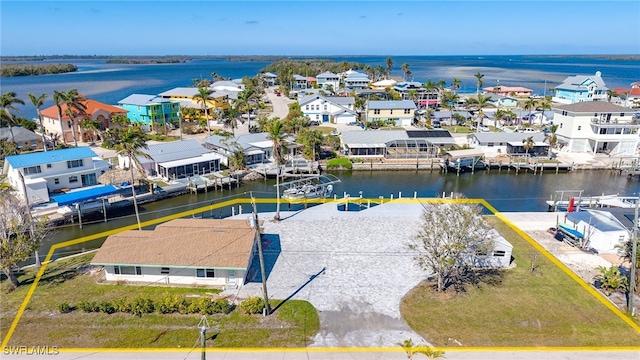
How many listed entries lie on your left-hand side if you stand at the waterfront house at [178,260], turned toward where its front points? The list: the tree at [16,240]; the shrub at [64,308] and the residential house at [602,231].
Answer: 1

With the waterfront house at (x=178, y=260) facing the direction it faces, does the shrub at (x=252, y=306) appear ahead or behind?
ahead

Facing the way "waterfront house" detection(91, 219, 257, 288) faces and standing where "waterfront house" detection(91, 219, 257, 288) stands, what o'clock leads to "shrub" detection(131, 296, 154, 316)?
The shrub is roughly at 1 o'clock from the waterfront house.

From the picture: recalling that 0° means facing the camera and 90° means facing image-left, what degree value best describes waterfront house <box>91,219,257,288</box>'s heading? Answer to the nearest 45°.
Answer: approximately 0°

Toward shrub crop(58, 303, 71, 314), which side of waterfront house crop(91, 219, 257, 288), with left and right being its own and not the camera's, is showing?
right

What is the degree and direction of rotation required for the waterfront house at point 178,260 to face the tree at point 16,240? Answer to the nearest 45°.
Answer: approximately 90° to its right

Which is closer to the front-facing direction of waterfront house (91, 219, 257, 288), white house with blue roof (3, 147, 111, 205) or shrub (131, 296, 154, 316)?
the shrub

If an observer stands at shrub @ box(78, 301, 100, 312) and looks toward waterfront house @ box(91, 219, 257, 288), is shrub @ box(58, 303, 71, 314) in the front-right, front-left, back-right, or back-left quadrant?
back-left

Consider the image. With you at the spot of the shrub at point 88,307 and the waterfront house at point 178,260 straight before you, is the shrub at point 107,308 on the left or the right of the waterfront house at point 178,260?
right

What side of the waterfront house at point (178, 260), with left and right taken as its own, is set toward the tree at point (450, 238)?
left

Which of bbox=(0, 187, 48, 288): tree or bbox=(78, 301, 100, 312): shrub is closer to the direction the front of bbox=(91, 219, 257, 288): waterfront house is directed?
the shrub

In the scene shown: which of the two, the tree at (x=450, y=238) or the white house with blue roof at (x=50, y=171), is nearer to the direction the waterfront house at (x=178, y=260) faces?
the tree

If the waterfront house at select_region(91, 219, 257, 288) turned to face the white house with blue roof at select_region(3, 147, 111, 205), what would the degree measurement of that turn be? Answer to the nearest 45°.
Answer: approximately 135° to its right
